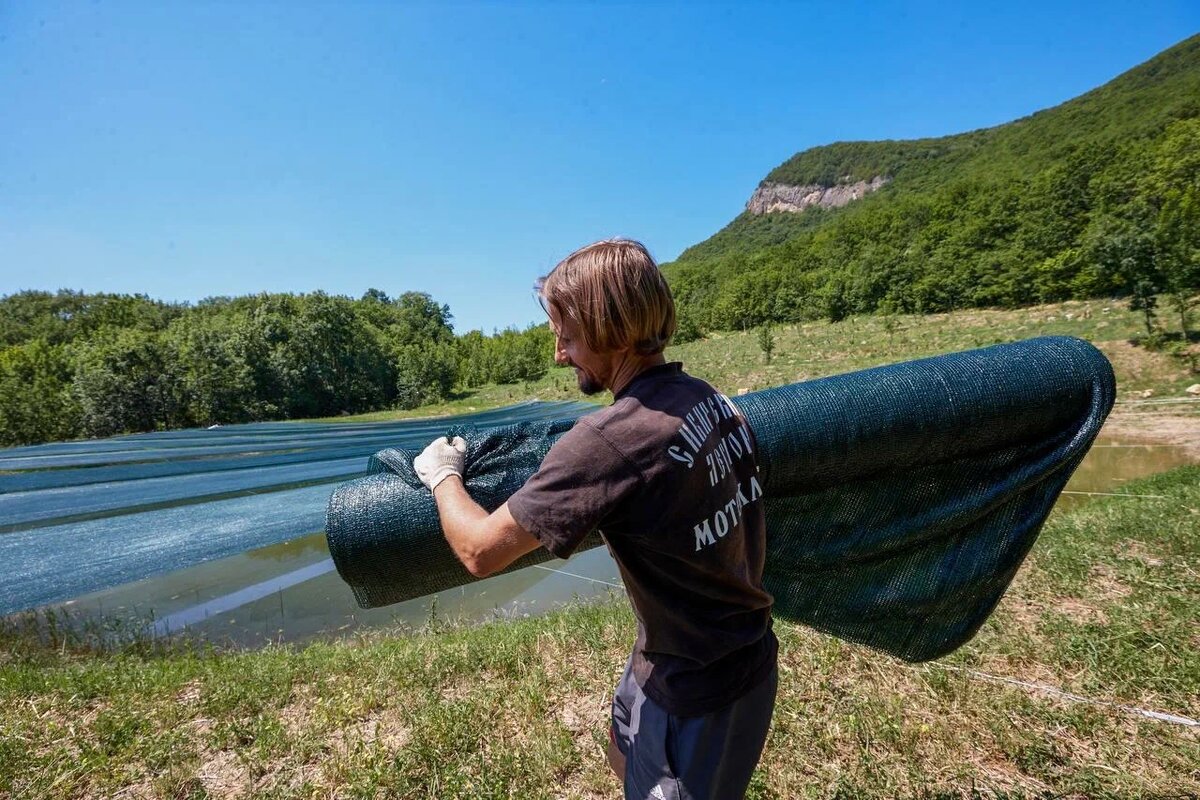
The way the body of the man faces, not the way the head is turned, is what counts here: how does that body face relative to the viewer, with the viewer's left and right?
facing away from the viewer and to the left of the viewer

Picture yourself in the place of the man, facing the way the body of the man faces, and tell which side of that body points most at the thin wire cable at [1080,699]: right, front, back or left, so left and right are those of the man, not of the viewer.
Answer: right

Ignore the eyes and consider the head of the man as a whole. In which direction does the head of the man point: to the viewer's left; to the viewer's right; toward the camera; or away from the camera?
to the viewer's left
